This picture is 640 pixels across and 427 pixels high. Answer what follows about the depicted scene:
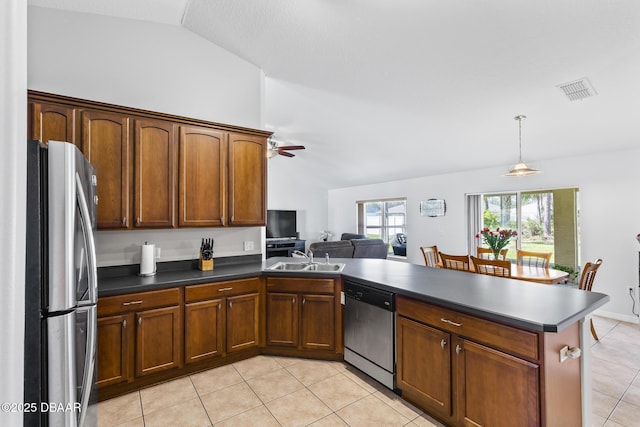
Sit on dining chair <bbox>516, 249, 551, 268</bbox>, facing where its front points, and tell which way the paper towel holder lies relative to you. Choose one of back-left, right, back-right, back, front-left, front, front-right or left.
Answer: front-right

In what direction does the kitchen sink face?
toward the camera

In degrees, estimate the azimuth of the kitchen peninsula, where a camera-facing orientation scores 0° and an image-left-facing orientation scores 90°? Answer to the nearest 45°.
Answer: approximately 45°

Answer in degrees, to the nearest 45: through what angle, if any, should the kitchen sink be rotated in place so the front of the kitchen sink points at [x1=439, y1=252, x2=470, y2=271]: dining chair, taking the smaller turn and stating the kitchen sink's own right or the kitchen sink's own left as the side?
approximately 90° to the kitchen sink's own left

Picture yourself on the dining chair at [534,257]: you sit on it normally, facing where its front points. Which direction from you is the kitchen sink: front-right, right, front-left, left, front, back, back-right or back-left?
front-right

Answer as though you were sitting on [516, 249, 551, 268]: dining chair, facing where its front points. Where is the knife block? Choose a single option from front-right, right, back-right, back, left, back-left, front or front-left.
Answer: front-right

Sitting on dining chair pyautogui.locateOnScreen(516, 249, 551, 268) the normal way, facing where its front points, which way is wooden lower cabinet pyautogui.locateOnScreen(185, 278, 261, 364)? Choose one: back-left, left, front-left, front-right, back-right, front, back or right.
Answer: front-right

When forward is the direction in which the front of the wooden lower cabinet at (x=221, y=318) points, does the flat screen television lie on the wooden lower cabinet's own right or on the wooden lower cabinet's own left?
on the wooden lower cabinet's own left

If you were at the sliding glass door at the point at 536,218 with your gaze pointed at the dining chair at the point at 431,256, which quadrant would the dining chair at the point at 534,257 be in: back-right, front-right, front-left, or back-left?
front-left

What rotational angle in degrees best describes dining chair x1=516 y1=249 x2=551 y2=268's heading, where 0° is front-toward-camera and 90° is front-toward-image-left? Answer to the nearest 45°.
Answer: approximately 0°

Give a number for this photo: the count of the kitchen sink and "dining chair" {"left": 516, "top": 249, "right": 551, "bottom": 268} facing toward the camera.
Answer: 2

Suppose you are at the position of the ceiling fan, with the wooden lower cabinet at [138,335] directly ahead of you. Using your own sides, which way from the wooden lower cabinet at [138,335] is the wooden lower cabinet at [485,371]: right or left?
left

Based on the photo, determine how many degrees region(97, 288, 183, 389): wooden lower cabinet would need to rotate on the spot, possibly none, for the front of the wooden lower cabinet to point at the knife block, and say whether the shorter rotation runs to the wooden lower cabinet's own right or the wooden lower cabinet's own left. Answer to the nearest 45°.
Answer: approximately 90° to the wooden lower cabinet's own left

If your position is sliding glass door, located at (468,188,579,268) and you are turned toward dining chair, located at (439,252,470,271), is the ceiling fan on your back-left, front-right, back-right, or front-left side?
front-right

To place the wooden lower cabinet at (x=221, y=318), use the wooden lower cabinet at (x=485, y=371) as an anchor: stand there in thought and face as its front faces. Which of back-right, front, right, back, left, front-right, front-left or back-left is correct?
front-right

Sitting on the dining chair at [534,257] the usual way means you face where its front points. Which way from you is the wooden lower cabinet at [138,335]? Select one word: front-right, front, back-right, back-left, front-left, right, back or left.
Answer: front-right

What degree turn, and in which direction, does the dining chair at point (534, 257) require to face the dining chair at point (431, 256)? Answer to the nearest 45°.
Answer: approximately 90° to its right
